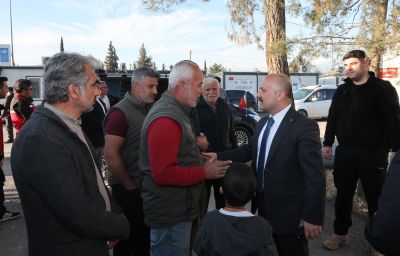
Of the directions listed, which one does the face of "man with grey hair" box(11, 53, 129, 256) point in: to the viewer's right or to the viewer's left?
to the viewer's right

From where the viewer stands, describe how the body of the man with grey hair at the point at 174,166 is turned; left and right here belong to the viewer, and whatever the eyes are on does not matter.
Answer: facing to the right of the viewer

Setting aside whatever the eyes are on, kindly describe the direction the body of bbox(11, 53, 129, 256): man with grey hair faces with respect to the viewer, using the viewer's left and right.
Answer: facing to the right of the viewer

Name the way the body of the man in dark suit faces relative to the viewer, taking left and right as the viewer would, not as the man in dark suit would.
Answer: facing the viewer and to the left of the viewer

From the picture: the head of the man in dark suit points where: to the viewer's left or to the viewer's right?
to the viewer's left

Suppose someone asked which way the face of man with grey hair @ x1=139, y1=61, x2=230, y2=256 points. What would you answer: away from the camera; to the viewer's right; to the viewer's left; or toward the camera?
to the viewer's right

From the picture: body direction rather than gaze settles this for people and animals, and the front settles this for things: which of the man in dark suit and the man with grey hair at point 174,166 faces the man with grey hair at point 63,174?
the man in dark suit

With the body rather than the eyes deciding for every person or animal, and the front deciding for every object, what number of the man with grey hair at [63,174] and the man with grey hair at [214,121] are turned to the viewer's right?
1

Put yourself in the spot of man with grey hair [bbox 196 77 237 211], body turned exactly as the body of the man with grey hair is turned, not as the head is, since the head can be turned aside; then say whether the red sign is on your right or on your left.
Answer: on your left

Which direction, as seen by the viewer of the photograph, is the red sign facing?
facing the viewer

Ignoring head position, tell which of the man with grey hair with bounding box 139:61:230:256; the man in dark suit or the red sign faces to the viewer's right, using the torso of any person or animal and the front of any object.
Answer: the man with grey hair

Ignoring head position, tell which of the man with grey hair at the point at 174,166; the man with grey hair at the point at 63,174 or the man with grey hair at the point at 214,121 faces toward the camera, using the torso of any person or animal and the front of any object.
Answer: the man with grey hair at the point at 214,121

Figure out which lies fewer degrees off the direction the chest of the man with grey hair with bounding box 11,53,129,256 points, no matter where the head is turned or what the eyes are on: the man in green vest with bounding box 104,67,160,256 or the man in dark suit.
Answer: the man in dark suit

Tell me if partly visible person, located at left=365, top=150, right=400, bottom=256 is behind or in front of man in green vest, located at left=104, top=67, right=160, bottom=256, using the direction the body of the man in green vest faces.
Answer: in front

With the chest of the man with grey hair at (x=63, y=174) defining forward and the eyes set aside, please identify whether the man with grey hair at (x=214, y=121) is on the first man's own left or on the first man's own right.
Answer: on the first man's own left
